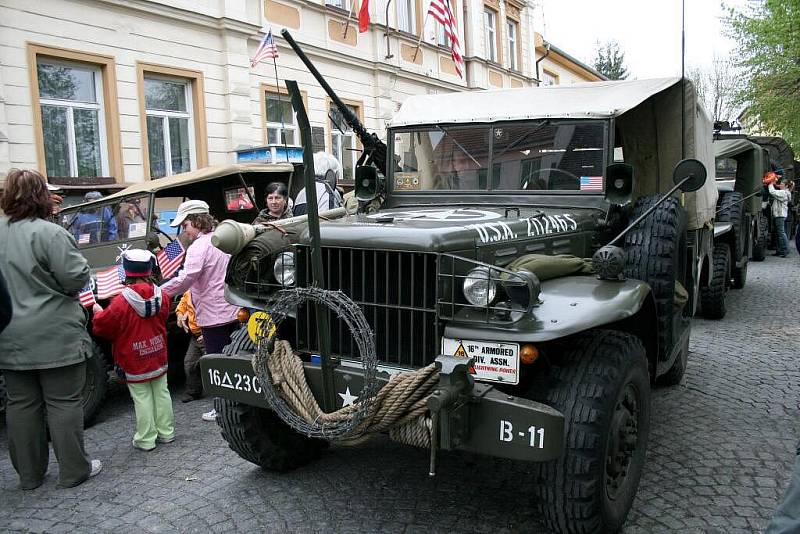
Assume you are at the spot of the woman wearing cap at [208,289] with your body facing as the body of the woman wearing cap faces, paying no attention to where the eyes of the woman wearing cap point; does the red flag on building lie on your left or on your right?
on your right

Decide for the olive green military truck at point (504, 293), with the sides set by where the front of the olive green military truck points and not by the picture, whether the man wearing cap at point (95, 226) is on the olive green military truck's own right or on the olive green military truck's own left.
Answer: on the olive green military truck's own right

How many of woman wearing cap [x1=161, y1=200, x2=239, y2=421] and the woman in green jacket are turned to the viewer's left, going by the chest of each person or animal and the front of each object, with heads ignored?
1

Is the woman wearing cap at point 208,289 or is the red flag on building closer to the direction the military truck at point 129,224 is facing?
the woman wearing cap

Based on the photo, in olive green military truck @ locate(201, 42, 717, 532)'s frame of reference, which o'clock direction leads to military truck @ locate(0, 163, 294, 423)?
The military truck is roughly at 3 o'clock from the olive green military truck.

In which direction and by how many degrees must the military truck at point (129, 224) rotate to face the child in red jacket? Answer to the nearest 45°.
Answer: approximately 45° to its left

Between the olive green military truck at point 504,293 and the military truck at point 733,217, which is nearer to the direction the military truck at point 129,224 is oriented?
the olive green military truck

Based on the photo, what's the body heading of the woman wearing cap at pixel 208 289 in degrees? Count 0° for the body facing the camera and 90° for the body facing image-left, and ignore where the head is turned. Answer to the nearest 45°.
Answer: approximately 90°
